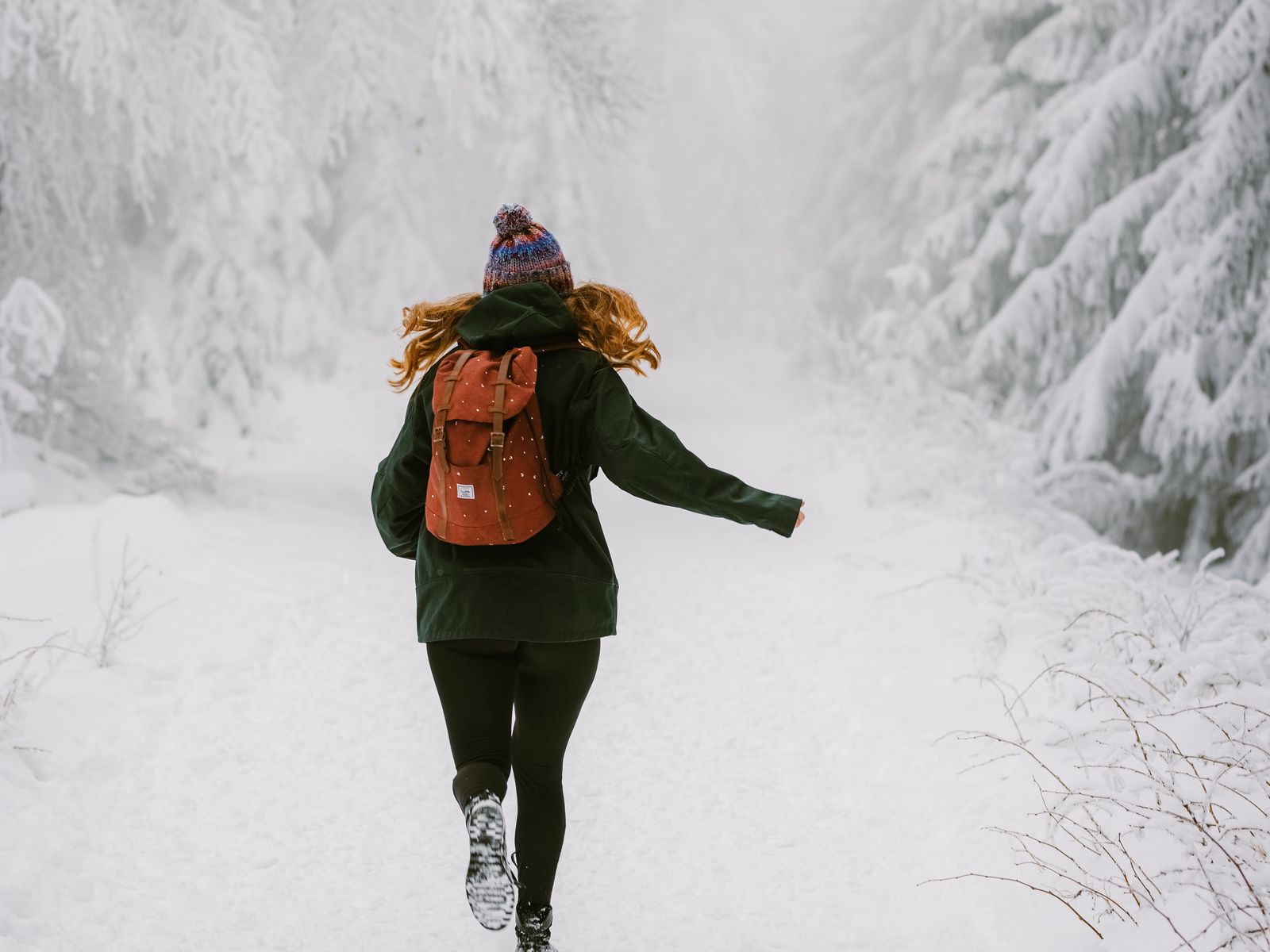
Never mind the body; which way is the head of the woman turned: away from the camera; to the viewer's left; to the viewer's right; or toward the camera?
away from the camera

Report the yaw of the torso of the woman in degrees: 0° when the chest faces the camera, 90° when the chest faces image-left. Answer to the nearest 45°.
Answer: approximately 180°

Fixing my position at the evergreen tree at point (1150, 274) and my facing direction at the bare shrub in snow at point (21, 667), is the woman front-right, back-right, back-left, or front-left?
front-left

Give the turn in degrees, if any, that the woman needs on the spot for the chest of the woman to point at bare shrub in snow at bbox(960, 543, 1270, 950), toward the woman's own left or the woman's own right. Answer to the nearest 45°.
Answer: approximately 45° to the woman's own right

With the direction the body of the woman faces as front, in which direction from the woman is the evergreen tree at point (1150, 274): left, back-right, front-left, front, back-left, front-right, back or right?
front-right

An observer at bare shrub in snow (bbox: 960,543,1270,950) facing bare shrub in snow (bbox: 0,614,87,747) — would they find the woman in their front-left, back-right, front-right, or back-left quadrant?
front-left

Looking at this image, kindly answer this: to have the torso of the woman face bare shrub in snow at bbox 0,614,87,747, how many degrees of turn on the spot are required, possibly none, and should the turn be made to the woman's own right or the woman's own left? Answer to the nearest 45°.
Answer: approximately 45° to the woman's own left
